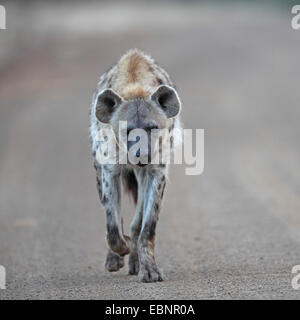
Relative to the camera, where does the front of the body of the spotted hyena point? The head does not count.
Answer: toward the camera
